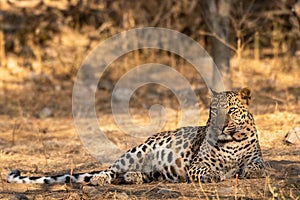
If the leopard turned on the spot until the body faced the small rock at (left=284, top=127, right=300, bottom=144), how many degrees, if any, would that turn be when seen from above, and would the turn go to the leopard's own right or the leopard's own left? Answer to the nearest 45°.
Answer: approximately 90° to the leopard's own left

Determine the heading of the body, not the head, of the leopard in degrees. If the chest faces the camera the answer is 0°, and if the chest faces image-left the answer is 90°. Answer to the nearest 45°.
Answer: approximately 315°

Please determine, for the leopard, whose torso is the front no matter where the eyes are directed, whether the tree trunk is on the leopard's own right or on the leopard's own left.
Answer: on the leopard's own left
